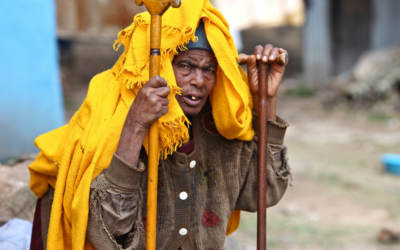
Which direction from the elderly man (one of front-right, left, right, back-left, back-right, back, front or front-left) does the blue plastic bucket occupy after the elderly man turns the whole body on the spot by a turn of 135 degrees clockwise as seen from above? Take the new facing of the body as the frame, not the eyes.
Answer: right

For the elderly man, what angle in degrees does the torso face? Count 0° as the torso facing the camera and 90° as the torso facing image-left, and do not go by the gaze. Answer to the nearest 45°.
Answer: approximately 0°
